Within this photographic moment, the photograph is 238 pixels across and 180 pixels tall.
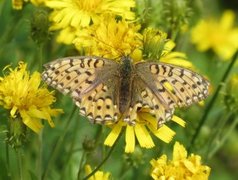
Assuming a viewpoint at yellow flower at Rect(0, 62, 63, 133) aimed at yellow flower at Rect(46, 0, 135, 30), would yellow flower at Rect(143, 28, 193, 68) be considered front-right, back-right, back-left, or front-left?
front-right

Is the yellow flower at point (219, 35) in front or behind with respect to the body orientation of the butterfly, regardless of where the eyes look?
in front

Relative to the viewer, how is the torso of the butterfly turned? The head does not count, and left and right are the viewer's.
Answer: facing away from the viewer
